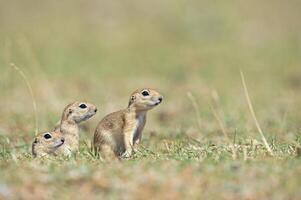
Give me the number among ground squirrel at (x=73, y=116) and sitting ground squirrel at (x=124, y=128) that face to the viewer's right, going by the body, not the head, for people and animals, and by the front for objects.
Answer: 2

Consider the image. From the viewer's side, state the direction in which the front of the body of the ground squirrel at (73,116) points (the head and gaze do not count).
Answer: to the viewer's right

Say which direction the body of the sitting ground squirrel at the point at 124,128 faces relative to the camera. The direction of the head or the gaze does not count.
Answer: to the viewer's right

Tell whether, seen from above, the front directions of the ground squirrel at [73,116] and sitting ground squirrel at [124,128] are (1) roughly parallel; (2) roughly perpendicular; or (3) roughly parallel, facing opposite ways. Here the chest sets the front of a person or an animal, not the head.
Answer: roughly parallel
